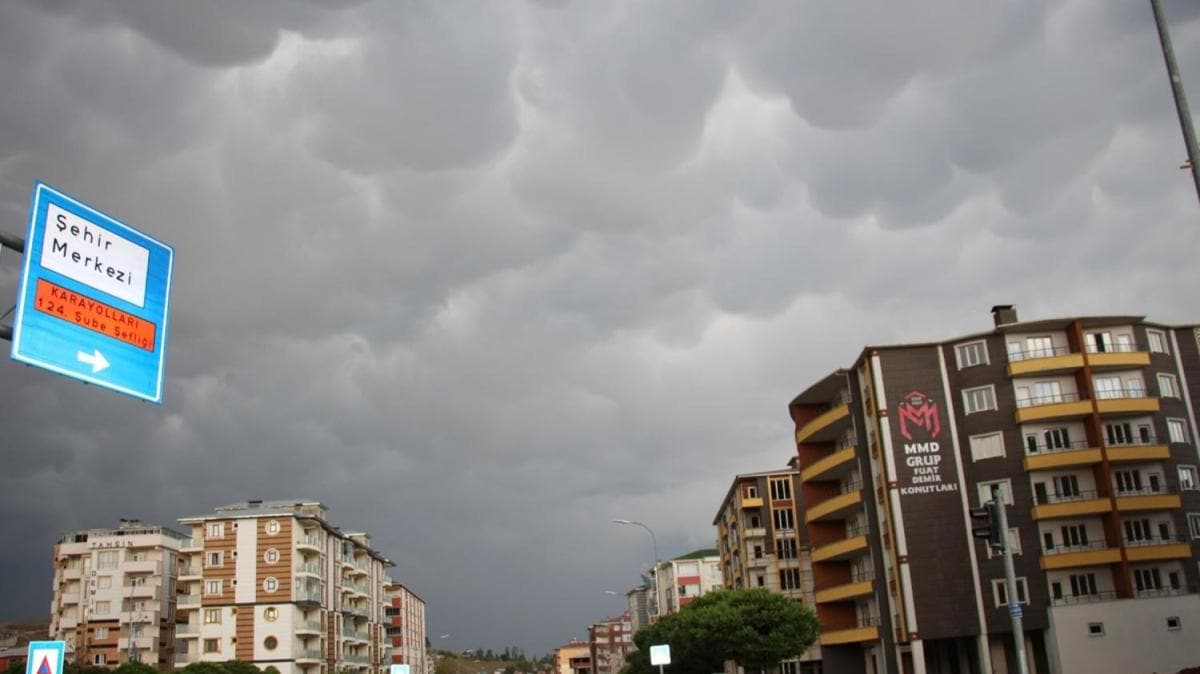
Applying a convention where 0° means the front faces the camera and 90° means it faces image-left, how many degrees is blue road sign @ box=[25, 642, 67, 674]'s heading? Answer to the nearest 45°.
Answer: approximately 0°

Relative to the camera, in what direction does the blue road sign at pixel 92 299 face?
facing the viewer and to the right of the viewer

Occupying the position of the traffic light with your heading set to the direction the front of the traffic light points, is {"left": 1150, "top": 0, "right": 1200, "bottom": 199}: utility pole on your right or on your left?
on your left

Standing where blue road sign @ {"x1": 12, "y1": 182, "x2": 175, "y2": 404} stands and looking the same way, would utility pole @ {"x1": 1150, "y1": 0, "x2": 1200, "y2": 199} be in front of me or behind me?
in front

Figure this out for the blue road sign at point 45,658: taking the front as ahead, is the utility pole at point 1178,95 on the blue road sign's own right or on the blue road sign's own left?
on the blue road sign's own left
